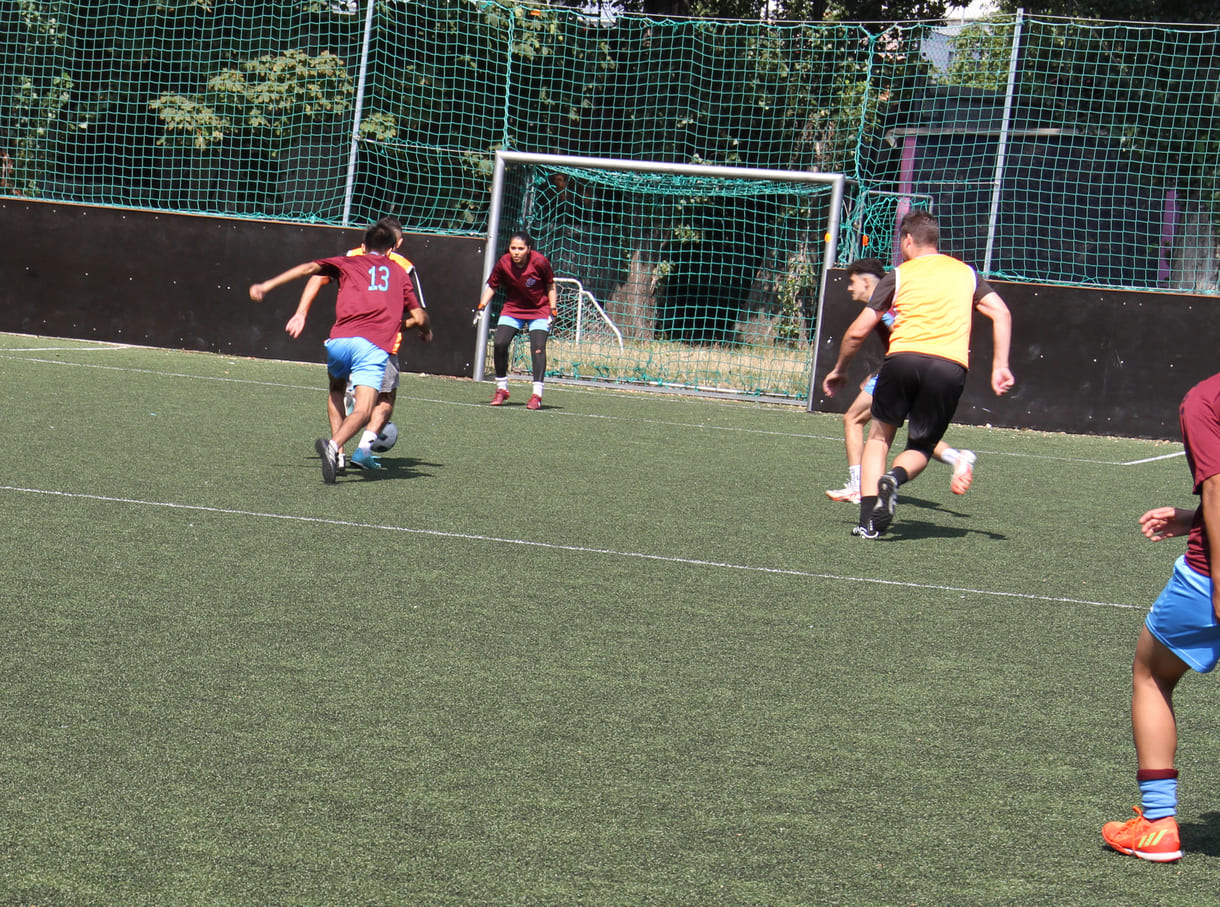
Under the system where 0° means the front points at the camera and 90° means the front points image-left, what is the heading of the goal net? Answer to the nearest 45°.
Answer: approximately 0°

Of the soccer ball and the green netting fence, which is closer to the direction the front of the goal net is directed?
the soccer ball

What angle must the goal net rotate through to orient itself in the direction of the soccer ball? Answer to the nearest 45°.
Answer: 0° — it already faces it
